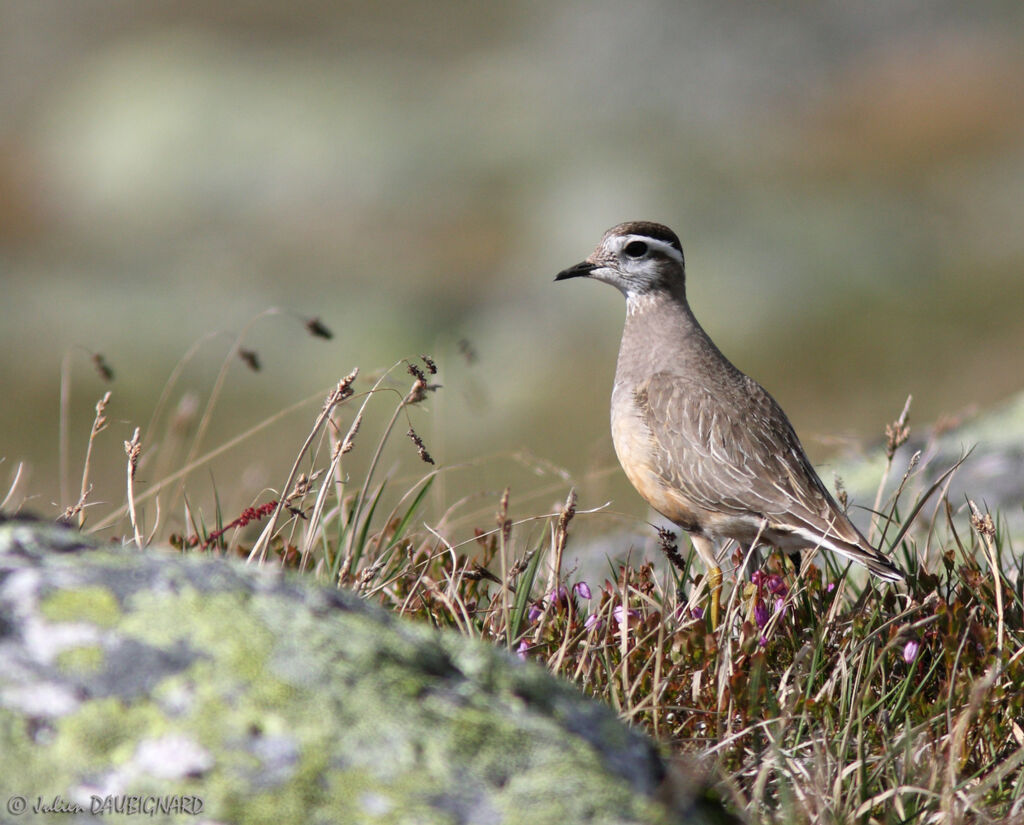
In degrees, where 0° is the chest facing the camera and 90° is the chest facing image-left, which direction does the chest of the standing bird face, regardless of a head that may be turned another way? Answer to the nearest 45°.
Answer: approximately 90°

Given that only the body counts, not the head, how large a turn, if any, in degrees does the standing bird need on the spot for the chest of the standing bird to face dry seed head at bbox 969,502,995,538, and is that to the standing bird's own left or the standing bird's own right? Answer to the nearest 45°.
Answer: approximately 135° to the standing bird's own left

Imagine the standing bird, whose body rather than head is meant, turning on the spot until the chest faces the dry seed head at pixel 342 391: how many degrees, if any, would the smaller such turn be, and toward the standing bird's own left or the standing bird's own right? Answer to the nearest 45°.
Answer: approximately 45° to the standing bird's own left

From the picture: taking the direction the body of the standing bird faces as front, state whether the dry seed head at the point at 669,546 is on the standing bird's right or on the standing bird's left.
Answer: on the standing bird's left

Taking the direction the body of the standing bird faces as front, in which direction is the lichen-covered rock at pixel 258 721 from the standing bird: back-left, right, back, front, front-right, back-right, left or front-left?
left

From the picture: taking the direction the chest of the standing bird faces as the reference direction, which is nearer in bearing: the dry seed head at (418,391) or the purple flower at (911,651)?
the dry seed head

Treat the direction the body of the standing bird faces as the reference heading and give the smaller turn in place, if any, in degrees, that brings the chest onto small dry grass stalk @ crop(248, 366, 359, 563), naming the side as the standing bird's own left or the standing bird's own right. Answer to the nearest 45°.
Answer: approximately 45° to the standing bird's own left
